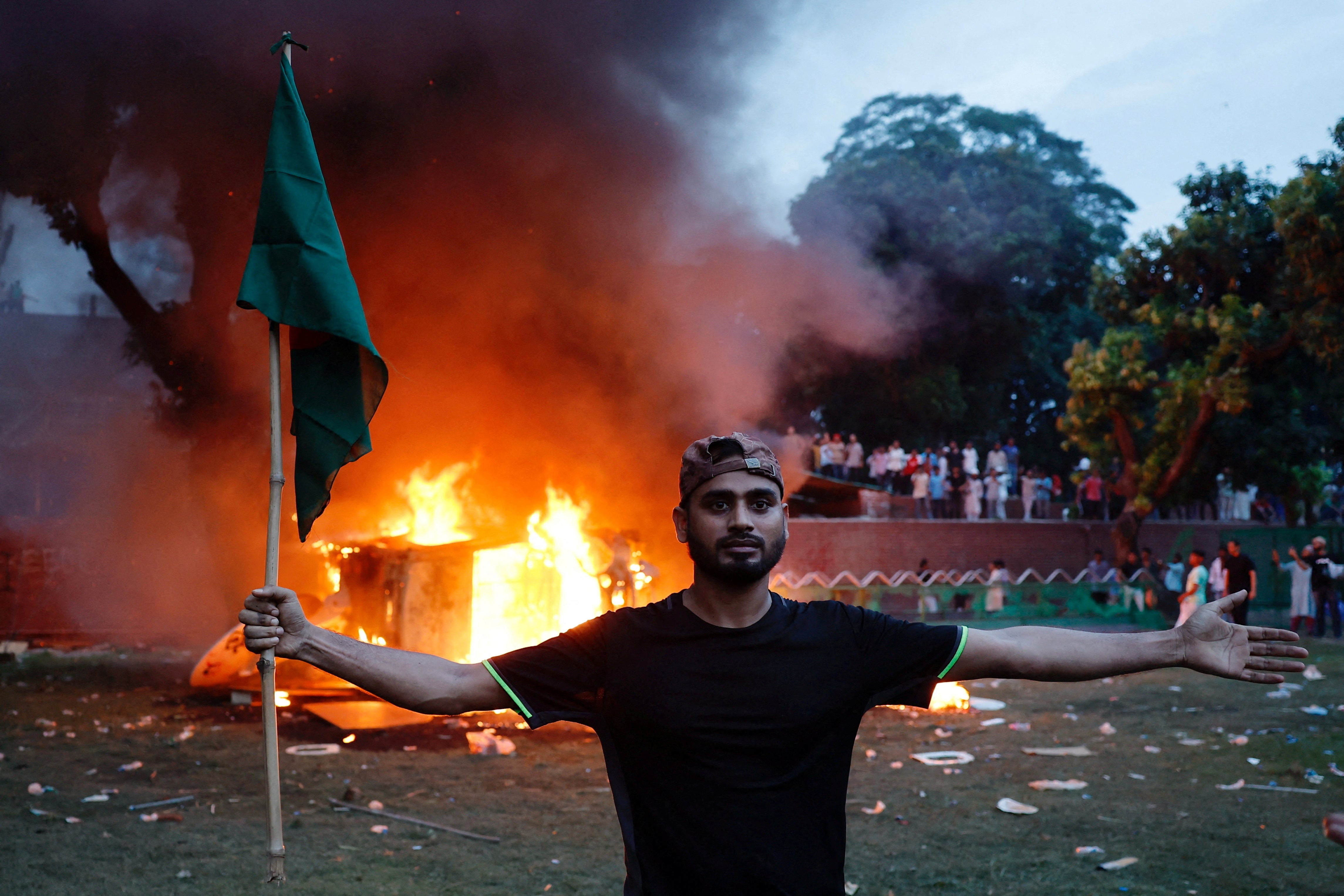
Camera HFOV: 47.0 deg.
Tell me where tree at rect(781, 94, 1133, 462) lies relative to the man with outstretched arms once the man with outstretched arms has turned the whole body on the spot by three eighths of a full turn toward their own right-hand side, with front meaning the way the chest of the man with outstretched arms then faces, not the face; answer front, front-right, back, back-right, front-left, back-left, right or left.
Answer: front-right

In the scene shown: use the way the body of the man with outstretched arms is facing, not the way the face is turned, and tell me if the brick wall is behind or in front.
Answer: behind

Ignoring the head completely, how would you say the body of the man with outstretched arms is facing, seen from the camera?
toward the camera

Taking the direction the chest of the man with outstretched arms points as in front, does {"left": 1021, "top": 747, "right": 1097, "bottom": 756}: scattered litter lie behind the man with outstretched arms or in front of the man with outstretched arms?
behind

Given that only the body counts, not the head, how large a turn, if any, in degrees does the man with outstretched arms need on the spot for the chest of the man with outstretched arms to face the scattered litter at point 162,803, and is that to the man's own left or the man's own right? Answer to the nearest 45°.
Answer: approximately 135° to the man's own right

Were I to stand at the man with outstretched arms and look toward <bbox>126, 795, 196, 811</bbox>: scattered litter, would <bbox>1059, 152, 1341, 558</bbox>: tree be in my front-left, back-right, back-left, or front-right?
front-right

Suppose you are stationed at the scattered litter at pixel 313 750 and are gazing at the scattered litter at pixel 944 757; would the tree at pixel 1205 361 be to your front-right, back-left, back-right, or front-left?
front-left
